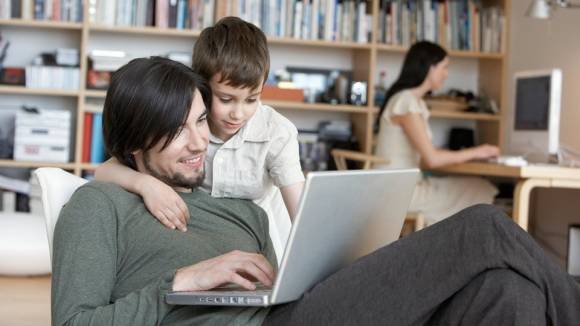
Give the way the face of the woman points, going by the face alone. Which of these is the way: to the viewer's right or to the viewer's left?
to the viewer's right

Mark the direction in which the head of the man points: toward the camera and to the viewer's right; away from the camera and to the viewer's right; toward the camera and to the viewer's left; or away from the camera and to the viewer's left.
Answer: toward the camera and to the viewer's right

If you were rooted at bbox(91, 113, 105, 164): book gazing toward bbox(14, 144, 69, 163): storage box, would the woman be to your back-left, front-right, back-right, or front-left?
back-left

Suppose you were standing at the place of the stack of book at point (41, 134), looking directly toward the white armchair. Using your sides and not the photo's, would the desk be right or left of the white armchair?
left

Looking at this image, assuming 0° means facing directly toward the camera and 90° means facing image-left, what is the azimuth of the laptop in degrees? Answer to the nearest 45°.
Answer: approximately 135°

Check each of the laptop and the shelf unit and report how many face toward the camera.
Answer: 1

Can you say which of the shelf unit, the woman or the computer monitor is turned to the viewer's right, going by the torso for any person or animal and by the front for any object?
the woman

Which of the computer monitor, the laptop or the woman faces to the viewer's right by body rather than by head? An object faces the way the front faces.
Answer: the woman

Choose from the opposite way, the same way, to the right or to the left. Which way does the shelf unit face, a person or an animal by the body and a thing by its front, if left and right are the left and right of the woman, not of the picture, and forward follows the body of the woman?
to the right

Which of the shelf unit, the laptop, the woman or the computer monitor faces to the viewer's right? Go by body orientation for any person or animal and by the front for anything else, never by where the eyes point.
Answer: the woman

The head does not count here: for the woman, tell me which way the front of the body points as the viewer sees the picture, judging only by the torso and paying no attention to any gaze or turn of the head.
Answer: to the viewer's right
